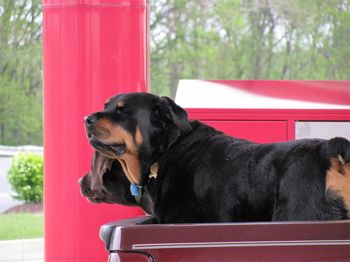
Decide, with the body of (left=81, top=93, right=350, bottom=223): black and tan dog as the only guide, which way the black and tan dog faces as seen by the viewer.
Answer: to the viewer's left

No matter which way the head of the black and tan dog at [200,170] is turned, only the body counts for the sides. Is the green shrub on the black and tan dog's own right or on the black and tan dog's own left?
on the black and tan dog's own right

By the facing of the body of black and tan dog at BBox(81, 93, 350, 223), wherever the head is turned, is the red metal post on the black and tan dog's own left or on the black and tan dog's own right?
on the black and tan dog's own right
